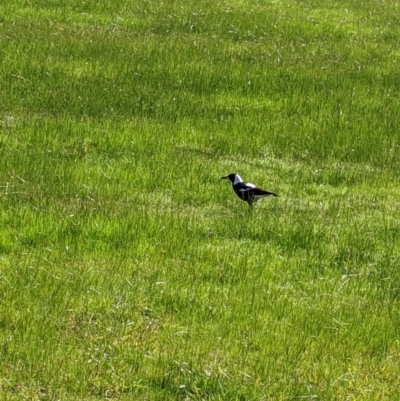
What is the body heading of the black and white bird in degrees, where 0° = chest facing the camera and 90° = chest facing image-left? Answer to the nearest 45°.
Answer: approximately 90°
